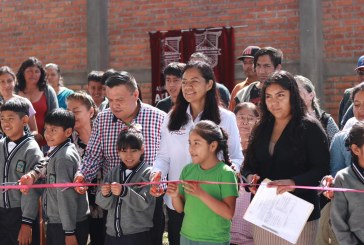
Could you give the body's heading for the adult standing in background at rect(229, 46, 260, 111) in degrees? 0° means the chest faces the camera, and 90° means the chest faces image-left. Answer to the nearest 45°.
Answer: approximately 45°

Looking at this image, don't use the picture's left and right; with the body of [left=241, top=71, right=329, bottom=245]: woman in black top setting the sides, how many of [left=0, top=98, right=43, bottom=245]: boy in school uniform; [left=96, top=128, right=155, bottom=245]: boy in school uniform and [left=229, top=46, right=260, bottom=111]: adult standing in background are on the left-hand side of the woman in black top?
0

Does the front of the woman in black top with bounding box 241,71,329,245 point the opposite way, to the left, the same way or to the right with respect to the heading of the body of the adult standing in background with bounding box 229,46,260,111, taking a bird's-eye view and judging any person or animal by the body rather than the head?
the same way

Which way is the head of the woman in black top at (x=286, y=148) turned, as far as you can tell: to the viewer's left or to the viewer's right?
to the viewer's left

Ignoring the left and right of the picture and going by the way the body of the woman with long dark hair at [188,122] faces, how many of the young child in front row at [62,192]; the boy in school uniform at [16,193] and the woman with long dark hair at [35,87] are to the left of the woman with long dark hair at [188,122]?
0

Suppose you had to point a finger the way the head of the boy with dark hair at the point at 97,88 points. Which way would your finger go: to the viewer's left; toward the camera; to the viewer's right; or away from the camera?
toward the camera

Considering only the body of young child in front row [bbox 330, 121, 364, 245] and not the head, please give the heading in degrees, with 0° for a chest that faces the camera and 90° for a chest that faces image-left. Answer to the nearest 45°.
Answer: approximately 315°

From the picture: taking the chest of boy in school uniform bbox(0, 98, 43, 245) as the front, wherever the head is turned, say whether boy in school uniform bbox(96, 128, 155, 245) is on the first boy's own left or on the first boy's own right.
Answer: on the first boy's own left

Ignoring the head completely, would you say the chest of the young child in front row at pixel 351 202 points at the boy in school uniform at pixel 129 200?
no

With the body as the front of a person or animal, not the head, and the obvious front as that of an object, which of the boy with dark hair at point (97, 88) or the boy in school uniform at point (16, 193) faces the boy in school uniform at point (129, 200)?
the boy with dark hair

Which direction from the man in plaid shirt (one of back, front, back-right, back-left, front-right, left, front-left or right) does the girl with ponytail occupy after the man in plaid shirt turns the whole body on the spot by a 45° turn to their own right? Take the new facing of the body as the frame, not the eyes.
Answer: back-left

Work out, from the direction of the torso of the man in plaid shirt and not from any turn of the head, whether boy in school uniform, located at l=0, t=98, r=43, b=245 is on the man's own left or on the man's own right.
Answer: on the man's own right

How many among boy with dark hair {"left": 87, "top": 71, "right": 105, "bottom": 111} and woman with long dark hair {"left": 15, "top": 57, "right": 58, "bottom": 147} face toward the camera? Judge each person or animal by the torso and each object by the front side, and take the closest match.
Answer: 2

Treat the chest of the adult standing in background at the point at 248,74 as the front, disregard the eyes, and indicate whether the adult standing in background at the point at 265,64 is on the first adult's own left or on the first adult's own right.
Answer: on the first adult's own left

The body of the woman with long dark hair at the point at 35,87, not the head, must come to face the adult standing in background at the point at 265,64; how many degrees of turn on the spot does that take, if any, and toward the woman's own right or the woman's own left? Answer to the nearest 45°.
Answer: approximately 45° to the woman's own left

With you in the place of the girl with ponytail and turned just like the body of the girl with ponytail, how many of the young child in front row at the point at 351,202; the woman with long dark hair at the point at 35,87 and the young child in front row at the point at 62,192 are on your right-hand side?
2

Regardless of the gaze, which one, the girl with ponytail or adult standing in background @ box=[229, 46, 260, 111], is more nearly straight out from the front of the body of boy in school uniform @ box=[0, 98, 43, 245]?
the girl with ponytail

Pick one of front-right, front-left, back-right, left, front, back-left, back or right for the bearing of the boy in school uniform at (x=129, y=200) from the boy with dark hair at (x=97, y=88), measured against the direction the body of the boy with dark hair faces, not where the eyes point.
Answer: front

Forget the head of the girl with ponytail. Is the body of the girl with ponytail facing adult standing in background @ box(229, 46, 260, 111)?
no

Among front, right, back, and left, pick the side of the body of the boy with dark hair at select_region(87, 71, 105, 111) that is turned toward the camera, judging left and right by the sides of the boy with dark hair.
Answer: front
